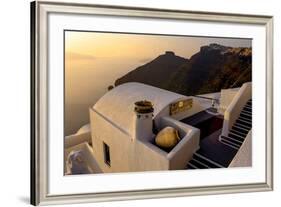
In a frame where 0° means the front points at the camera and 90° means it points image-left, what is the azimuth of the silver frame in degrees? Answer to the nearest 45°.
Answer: approximately 315°
